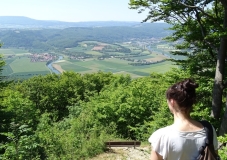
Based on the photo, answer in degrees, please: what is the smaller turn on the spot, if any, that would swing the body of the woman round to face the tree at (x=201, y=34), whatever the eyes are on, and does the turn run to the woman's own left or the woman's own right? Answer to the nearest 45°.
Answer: approximately 45° to the woman's own right

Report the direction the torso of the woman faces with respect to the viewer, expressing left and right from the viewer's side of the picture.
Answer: facing away from the viewer and to the left of the viewer

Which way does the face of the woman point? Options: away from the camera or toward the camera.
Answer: away from the camera
